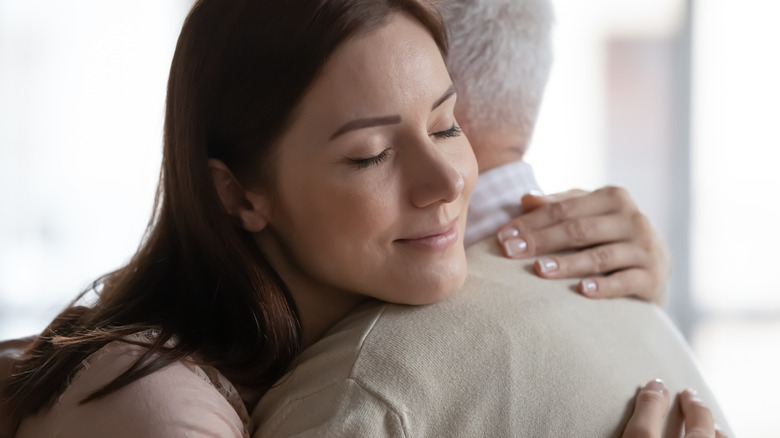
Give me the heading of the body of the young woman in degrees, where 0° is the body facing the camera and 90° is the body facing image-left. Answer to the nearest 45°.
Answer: approximately 315°

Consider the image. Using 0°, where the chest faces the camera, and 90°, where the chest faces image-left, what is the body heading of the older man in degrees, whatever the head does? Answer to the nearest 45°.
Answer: approximately 135°

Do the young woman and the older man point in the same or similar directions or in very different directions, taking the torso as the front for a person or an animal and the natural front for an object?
very different directions
